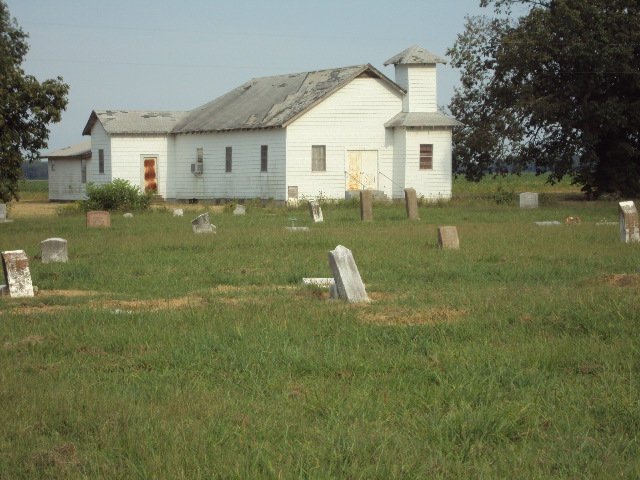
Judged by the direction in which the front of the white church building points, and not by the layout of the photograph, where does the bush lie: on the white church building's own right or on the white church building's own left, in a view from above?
on the white church building's own right

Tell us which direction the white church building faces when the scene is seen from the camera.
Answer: facing the viewer and to the right of the viewer

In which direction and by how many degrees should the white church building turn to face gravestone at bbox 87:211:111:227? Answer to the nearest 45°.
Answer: approximately 90° to its right

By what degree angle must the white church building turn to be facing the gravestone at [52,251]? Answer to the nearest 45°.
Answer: approximately 45° to its right

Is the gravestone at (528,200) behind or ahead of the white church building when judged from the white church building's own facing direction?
ahead

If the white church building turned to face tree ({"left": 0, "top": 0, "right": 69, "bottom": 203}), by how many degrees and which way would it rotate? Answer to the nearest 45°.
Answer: approximately 90° to its right

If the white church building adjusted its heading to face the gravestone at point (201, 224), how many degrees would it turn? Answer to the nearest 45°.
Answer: approximately 45° to its right

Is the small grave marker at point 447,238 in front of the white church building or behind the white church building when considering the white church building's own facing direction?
in front

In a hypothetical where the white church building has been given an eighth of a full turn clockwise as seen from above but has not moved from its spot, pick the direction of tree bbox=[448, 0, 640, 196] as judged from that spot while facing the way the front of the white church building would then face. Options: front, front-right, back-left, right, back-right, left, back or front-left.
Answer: left
